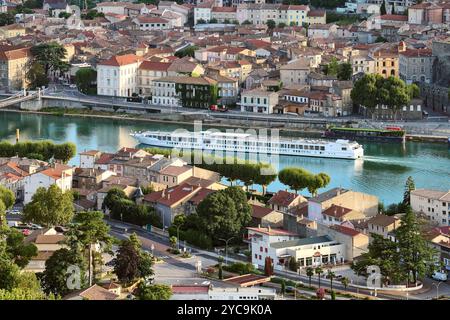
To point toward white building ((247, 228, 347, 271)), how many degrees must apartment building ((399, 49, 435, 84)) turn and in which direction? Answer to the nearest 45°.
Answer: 0° — it already faces it

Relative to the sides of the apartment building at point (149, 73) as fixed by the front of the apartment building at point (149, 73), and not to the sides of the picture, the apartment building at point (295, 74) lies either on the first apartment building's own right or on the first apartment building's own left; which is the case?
on the first apartment building's own left

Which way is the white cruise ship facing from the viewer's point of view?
to the viewer's left

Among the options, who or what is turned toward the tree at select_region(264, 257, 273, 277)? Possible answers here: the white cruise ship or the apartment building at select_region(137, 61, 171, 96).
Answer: the apartment building

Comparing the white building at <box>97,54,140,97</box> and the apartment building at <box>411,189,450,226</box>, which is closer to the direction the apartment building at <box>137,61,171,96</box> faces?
the apartment building

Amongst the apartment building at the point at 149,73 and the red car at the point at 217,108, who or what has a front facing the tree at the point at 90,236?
the apartment building

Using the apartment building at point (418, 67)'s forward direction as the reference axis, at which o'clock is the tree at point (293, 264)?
The tree is roughly at 12 o'clock from the apartment building.

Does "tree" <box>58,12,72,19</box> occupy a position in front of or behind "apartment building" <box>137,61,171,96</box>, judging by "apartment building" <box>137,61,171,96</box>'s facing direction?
behind

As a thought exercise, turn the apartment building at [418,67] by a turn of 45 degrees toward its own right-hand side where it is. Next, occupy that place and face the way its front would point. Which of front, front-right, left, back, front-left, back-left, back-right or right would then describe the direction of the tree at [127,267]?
front-left

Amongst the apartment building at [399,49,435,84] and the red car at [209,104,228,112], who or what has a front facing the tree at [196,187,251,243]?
the apartment building

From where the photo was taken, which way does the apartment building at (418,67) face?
toward the camera

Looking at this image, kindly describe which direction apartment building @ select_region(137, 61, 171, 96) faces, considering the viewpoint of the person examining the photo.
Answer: facing the viewer

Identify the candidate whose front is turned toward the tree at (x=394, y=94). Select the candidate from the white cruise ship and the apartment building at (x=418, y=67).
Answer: the apartment building

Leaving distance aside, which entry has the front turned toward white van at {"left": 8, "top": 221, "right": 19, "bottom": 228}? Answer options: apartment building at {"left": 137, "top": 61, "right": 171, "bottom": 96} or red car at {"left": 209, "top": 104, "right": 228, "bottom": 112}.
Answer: the apartment building

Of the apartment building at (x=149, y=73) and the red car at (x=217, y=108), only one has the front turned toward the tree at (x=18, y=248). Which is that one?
the apartment building

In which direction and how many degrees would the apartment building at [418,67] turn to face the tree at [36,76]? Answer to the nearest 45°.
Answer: approximately 90° to its right
